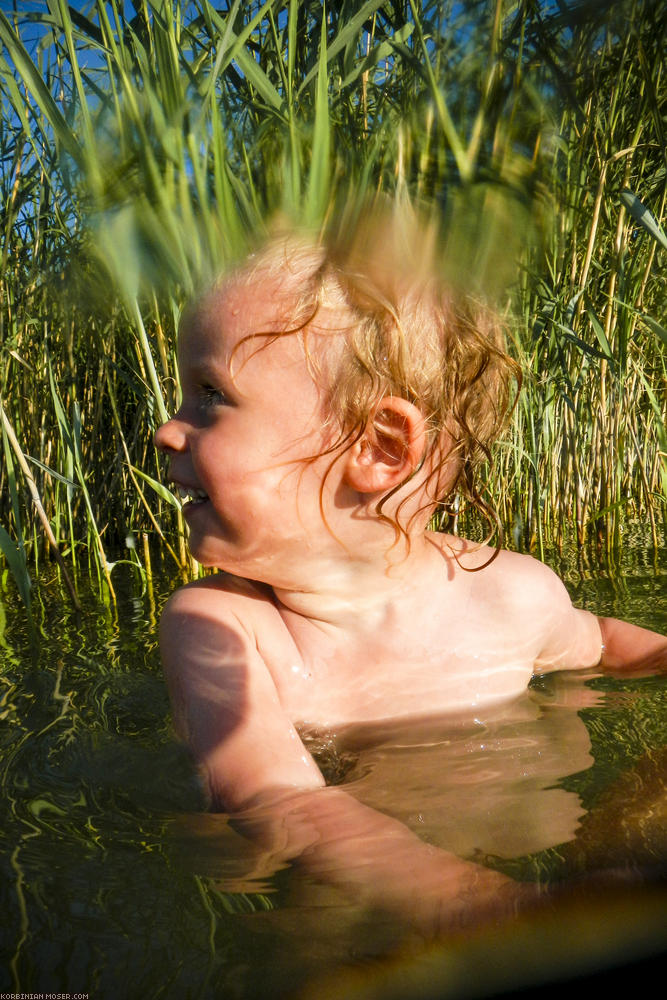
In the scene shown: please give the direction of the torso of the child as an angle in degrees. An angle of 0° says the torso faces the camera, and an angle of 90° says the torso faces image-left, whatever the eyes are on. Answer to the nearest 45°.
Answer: approximately 0°

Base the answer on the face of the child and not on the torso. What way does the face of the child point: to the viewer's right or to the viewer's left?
to the viewer's left
